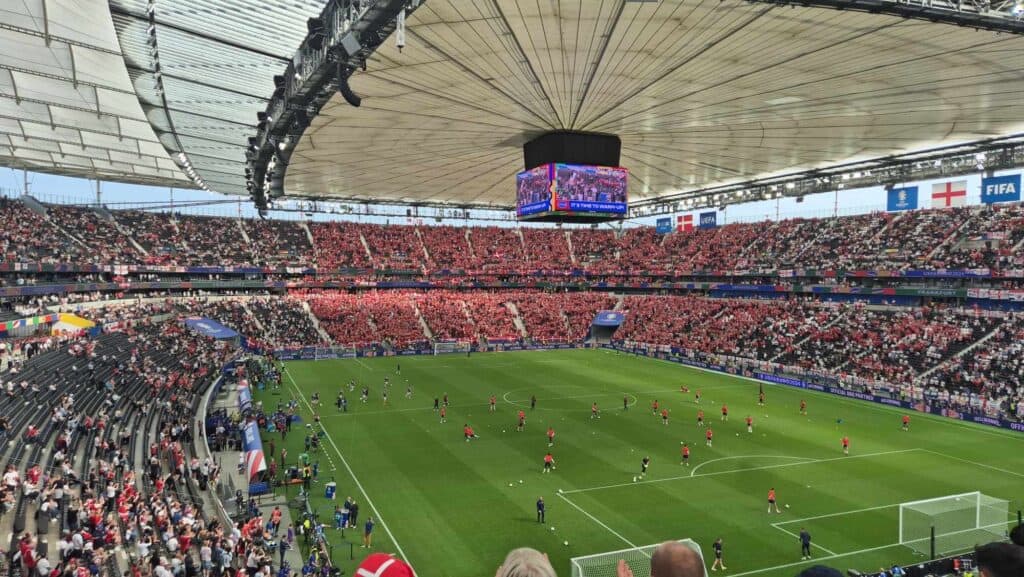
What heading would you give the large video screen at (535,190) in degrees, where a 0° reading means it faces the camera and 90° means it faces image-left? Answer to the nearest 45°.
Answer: approximately 45°

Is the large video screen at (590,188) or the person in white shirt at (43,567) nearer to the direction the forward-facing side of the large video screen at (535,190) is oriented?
the person in white shirt

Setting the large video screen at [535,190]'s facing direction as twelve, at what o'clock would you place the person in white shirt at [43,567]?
The person in white shirt is roughly at 11 o'clock from the large video screen.
